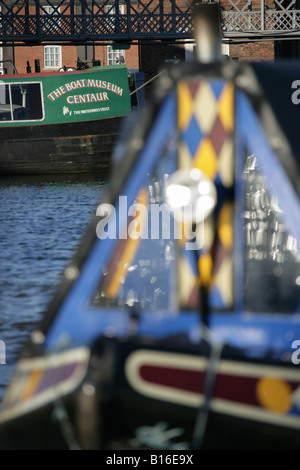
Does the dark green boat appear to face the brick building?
no
